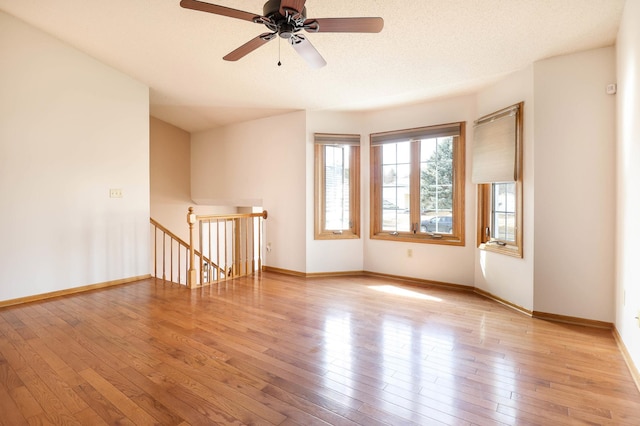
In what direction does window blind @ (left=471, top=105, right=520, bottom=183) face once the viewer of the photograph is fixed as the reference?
facing the viewer and to the left of the viewer

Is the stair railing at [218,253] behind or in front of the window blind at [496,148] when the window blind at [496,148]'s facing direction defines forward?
in front

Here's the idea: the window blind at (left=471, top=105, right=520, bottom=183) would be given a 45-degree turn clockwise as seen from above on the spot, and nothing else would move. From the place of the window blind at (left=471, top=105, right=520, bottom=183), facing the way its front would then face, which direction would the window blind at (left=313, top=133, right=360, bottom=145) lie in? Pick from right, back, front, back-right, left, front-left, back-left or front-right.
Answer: front

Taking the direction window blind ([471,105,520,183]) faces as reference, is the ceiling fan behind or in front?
in front

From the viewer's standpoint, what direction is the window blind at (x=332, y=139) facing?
toward the camera

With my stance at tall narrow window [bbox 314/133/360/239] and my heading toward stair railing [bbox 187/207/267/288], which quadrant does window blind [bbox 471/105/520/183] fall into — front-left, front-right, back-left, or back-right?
back-left

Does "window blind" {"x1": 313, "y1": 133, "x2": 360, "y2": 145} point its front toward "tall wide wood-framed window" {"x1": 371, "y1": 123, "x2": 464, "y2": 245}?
no

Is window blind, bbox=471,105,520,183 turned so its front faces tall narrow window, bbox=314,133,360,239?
no

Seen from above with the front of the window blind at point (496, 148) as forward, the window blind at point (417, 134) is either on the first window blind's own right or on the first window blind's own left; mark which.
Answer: on the first window blind's own right

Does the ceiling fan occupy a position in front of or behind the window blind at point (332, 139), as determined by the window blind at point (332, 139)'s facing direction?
in front
